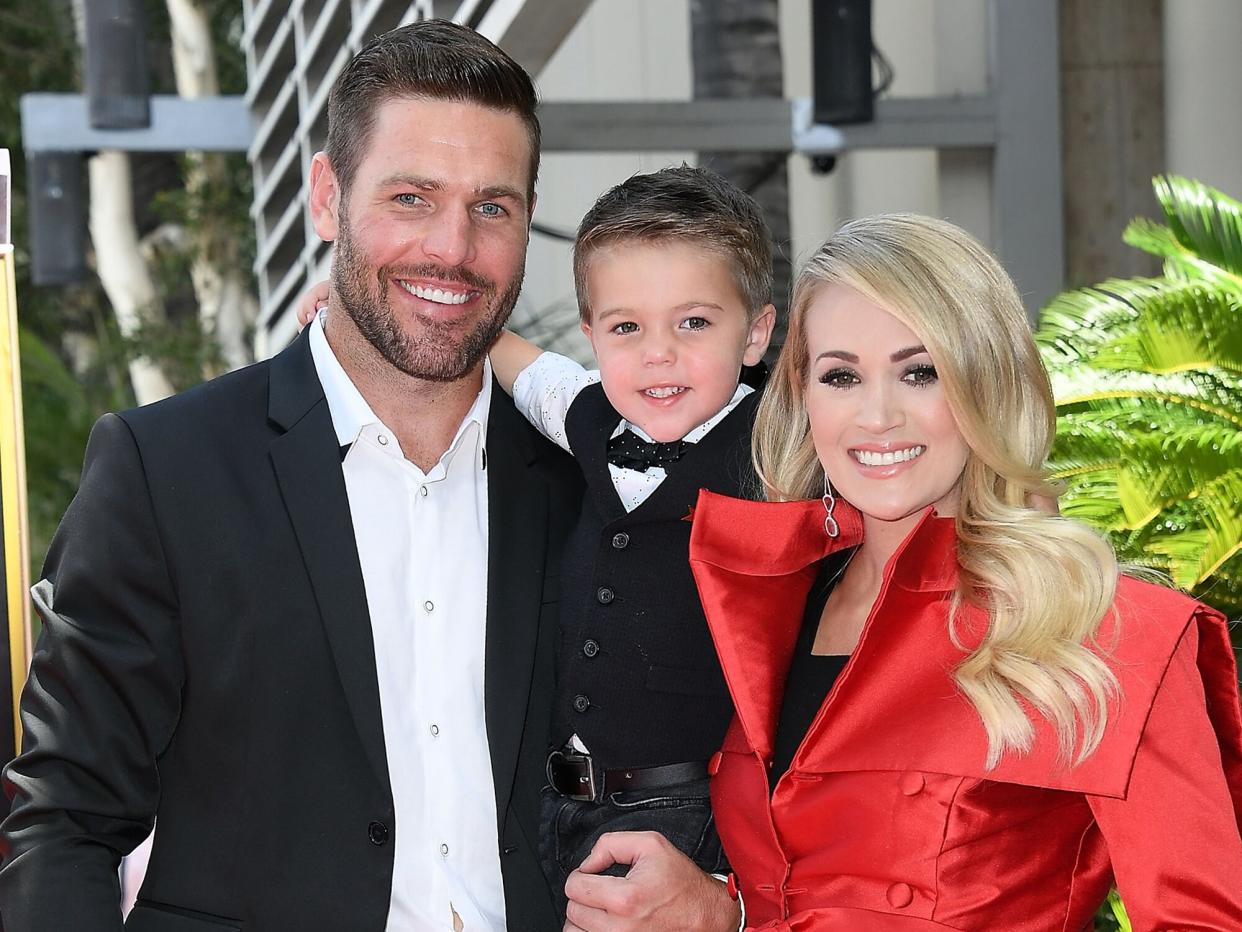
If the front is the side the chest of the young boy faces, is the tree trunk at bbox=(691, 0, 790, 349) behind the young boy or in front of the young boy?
behind

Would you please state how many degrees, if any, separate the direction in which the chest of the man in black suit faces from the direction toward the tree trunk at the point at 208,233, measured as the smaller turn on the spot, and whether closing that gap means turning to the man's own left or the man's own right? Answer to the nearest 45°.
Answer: approximately 135° to the man's own left

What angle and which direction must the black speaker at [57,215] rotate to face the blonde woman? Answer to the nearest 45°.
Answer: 0° — it already faces them

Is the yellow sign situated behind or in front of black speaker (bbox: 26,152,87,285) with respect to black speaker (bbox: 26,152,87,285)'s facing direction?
in front

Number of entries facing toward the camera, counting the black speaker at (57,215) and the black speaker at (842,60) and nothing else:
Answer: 2

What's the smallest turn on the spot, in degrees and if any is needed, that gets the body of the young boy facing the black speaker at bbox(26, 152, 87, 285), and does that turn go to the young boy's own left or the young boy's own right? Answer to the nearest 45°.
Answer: approximately 90° to the young boy's own right

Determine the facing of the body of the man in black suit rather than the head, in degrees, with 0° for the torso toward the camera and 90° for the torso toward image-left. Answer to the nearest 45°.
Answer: approximately 315°

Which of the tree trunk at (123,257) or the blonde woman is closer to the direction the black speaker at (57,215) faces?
the blonde woman

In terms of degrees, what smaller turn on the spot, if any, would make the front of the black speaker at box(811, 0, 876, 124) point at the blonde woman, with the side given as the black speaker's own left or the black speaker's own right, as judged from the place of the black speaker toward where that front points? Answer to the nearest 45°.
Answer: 0° — it already faces them

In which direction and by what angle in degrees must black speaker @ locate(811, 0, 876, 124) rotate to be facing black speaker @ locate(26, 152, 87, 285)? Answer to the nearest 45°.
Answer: approximately 90° to its right
